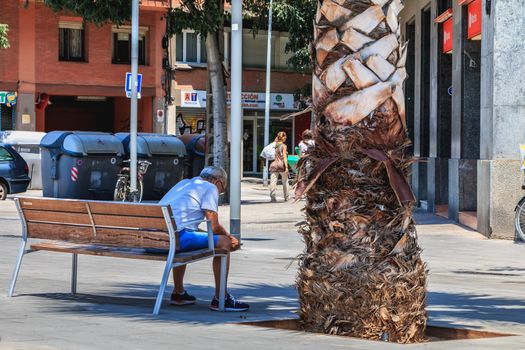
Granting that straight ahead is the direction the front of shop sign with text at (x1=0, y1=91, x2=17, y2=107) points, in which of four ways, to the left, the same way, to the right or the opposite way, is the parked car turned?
to the right

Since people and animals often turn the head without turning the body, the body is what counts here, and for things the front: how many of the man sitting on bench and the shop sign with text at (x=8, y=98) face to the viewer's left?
0

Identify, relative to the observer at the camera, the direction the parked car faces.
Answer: facing to the left of the viewer

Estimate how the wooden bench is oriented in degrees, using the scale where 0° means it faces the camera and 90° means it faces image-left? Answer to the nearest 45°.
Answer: approximately 225°

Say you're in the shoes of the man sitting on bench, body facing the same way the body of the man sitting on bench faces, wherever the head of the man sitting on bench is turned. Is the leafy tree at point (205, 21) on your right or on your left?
on your left

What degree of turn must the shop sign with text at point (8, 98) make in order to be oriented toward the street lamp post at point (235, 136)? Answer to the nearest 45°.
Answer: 0° — it already faces it

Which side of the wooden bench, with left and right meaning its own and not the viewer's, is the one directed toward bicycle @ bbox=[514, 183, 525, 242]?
front

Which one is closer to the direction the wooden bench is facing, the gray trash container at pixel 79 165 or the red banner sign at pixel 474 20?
the red banner sign

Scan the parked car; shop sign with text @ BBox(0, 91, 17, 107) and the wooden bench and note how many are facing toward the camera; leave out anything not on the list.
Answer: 1

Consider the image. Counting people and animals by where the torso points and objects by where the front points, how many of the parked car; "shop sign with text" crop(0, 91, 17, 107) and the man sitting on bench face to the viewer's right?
1

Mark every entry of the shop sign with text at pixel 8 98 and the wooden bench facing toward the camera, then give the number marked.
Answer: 1

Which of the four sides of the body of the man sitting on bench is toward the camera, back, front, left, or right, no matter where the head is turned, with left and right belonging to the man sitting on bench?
right

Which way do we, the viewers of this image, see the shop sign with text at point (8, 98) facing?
facing the viewer

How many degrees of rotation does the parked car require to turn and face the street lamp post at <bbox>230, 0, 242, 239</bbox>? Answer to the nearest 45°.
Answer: approximately 90° to its left
